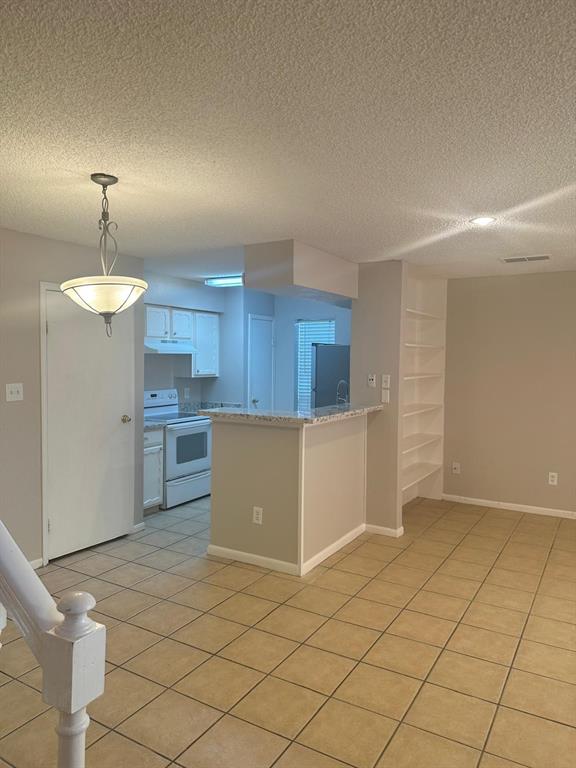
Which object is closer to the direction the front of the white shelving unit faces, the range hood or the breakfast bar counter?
the breakfast bar counter

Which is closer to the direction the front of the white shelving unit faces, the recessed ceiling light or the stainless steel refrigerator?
the recessed ceiling light

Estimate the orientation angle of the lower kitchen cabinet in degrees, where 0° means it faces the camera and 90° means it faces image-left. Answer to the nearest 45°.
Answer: approximately 315°

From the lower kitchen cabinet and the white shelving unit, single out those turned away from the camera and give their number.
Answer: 0

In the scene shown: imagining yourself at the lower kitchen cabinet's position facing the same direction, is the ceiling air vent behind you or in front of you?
in front

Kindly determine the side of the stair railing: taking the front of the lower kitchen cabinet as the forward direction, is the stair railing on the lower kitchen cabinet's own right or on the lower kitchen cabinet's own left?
on the lower kitchen cabinet's own right

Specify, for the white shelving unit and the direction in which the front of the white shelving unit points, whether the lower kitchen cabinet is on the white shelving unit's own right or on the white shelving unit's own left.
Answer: on the white shelving unit's own right

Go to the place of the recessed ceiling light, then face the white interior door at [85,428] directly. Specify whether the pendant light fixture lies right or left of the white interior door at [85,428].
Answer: left
